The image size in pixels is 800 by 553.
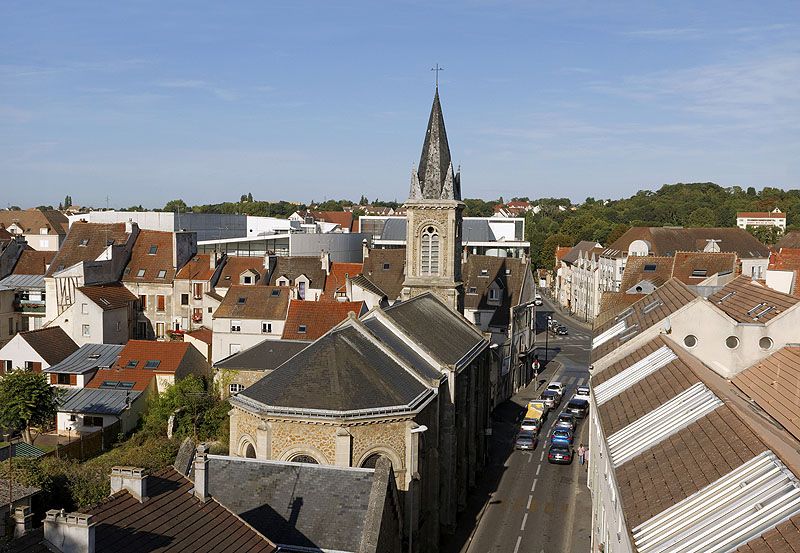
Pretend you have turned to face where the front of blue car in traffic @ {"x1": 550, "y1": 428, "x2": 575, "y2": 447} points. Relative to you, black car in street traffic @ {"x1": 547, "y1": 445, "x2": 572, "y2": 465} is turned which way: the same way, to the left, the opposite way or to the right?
the same way

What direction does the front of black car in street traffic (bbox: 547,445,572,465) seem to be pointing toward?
away from the camera

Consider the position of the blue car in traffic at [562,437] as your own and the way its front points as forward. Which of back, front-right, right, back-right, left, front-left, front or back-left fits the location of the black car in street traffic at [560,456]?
back

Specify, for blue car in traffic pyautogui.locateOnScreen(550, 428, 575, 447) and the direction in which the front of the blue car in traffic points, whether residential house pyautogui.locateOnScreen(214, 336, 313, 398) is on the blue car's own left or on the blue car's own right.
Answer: on the blue car's own left

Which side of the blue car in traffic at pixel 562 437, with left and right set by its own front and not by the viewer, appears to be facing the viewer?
back

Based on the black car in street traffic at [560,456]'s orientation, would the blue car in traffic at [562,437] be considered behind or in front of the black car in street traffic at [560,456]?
in front

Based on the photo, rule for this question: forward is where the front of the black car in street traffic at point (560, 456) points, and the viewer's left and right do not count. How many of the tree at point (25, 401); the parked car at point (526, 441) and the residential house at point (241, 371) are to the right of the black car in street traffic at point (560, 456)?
0

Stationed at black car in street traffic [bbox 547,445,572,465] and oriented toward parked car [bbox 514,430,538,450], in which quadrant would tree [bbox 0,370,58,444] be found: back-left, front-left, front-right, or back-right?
front-left

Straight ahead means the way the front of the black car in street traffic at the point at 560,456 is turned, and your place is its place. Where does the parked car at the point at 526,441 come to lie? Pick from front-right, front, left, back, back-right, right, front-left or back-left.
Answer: front-left

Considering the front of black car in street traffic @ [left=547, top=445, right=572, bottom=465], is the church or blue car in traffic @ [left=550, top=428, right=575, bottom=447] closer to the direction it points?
the blue car in traffic

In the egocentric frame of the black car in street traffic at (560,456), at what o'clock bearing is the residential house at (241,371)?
The residential house is roughly at 9 o'clock from the black car in street traffic.

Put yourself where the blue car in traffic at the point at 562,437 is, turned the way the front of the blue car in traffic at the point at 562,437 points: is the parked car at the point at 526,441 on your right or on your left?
on your left

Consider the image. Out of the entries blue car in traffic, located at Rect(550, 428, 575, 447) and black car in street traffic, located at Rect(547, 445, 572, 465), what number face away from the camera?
2

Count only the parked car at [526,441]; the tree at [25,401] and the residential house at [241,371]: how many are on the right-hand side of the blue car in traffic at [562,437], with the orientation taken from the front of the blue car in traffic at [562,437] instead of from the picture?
0
